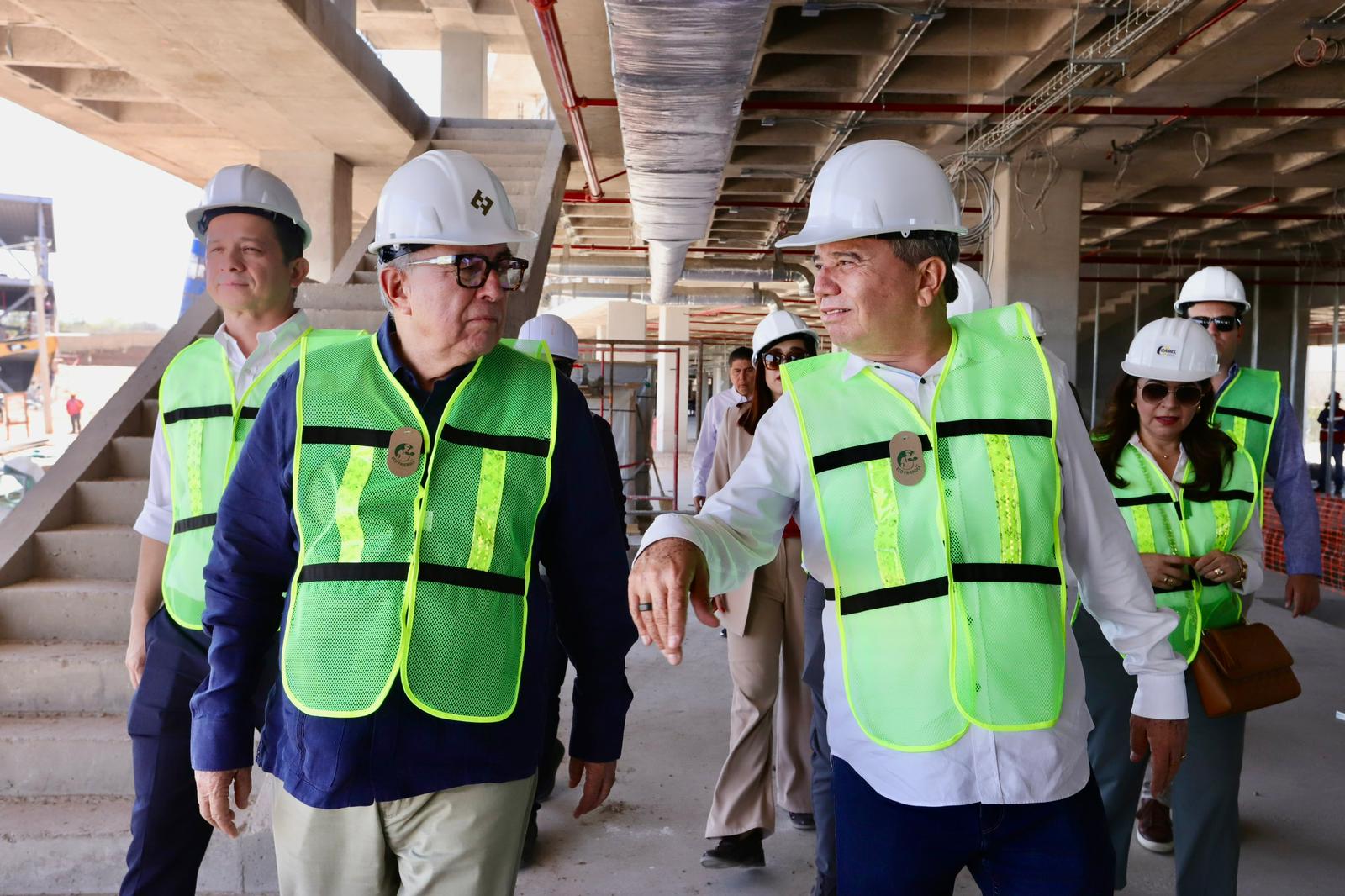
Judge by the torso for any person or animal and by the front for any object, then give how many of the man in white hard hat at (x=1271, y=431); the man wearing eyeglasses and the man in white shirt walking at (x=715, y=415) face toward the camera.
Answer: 3

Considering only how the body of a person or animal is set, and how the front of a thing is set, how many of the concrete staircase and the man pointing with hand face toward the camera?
2

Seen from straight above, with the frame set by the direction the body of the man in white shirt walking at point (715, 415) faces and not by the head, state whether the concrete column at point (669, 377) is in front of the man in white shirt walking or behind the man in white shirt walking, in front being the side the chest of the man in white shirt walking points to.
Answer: behind

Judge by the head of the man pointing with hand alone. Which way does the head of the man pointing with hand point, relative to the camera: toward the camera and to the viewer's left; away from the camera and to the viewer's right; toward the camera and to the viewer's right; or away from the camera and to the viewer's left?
toward the camera and to the viewer's left

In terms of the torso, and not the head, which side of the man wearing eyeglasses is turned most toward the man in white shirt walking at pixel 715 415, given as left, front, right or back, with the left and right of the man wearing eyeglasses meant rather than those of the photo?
back

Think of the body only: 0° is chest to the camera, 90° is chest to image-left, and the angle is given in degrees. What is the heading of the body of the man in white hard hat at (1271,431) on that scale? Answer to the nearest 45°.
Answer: approximately 0°

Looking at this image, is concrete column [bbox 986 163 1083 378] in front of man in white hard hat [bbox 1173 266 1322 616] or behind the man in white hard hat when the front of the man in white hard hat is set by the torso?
behind
